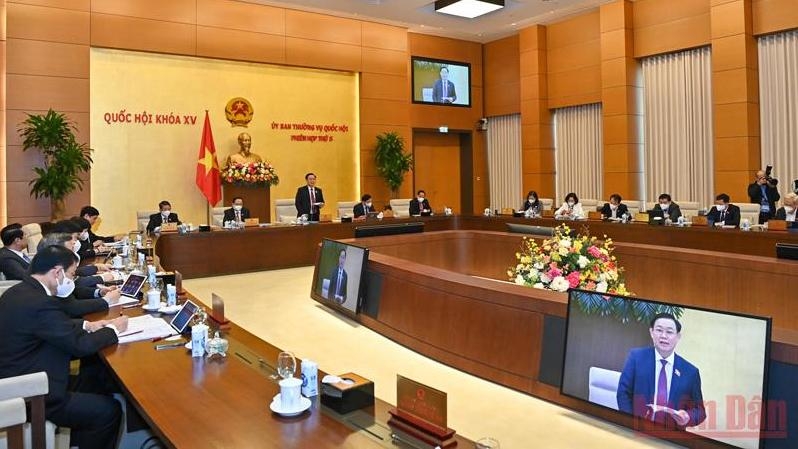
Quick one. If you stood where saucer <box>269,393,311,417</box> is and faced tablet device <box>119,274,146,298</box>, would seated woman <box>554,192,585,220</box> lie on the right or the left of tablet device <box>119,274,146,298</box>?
right

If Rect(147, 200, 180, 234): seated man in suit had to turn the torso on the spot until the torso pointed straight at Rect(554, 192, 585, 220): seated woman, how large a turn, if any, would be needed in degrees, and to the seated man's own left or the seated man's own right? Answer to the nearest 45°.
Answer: approximately 90° to the seated man's own left

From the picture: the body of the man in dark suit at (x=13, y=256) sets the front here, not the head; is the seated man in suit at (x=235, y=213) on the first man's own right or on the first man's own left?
on the first man's own left

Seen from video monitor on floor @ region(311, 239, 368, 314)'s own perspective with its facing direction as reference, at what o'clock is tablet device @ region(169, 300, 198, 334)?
The tablet device is roughly at 11 o'clock from the video monitor on floor.

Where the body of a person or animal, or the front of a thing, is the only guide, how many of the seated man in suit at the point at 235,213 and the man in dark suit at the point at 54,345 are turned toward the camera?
1

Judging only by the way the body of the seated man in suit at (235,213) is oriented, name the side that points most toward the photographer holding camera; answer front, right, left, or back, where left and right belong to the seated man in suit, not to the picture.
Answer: left

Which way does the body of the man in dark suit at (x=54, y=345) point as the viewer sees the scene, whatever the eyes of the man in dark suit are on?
to the viewer's right

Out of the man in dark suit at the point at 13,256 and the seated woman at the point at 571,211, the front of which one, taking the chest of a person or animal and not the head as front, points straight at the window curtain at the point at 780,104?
the man in dark suit

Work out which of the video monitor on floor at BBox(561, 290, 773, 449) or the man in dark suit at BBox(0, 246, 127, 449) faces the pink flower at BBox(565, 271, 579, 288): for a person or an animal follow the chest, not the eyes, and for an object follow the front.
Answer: the man in dark suit
